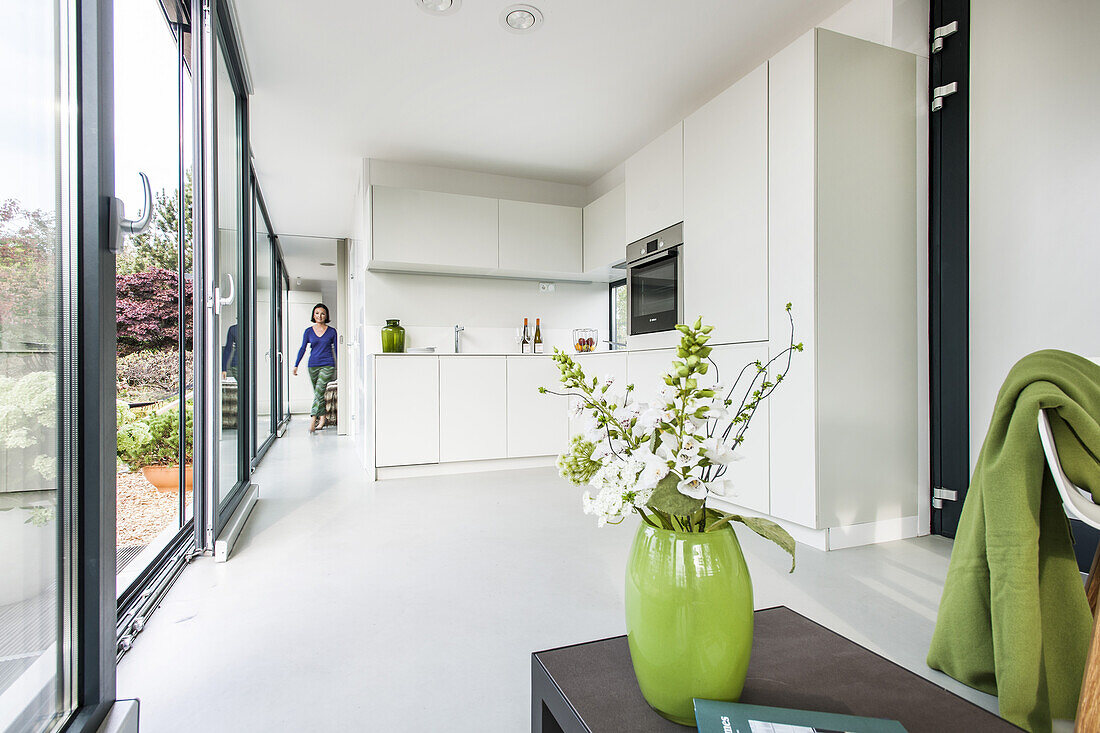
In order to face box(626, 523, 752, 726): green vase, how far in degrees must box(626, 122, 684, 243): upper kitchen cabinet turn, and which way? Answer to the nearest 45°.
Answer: approximately 45° to its left

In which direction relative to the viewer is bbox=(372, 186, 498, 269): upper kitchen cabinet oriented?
toward the camera

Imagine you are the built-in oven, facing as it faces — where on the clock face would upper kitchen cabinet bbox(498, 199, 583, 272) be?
The upper kitchen cabinet is roughly at 3 o'clock from the built-in oven.

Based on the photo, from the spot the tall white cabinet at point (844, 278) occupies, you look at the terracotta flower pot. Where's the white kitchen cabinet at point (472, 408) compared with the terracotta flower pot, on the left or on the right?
right

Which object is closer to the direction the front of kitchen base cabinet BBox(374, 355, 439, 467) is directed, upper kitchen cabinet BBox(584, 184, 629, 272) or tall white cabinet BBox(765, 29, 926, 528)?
the tall white cabinet

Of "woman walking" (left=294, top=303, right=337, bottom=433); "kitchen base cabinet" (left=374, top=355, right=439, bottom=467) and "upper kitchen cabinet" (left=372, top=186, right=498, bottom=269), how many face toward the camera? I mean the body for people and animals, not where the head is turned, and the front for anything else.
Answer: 3

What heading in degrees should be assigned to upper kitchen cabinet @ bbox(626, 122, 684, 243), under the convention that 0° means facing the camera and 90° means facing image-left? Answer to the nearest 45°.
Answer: approximately 45°

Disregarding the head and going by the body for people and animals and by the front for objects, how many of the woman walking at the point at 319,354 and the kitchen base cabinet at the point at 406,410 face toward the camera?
2

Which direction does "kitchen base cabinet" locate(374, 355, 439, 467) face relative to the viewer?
toward the camera

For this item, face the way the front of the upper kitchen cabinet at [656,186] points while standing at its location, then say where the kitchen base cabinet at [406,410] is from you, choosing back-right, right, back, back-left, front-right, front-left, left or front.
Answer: front-right

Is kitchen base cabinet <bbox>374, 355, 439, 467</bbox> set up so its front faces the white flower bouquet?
yes

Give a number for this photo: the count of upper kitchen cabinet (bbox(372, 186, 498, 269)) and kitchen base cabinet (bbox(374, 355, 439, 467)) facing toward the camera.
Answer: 2

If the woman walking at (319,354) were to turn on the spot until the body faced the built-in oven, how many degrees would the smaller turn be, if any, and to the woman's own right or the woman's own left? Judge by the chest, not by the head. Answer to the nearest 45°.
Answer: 0° — they already face it
